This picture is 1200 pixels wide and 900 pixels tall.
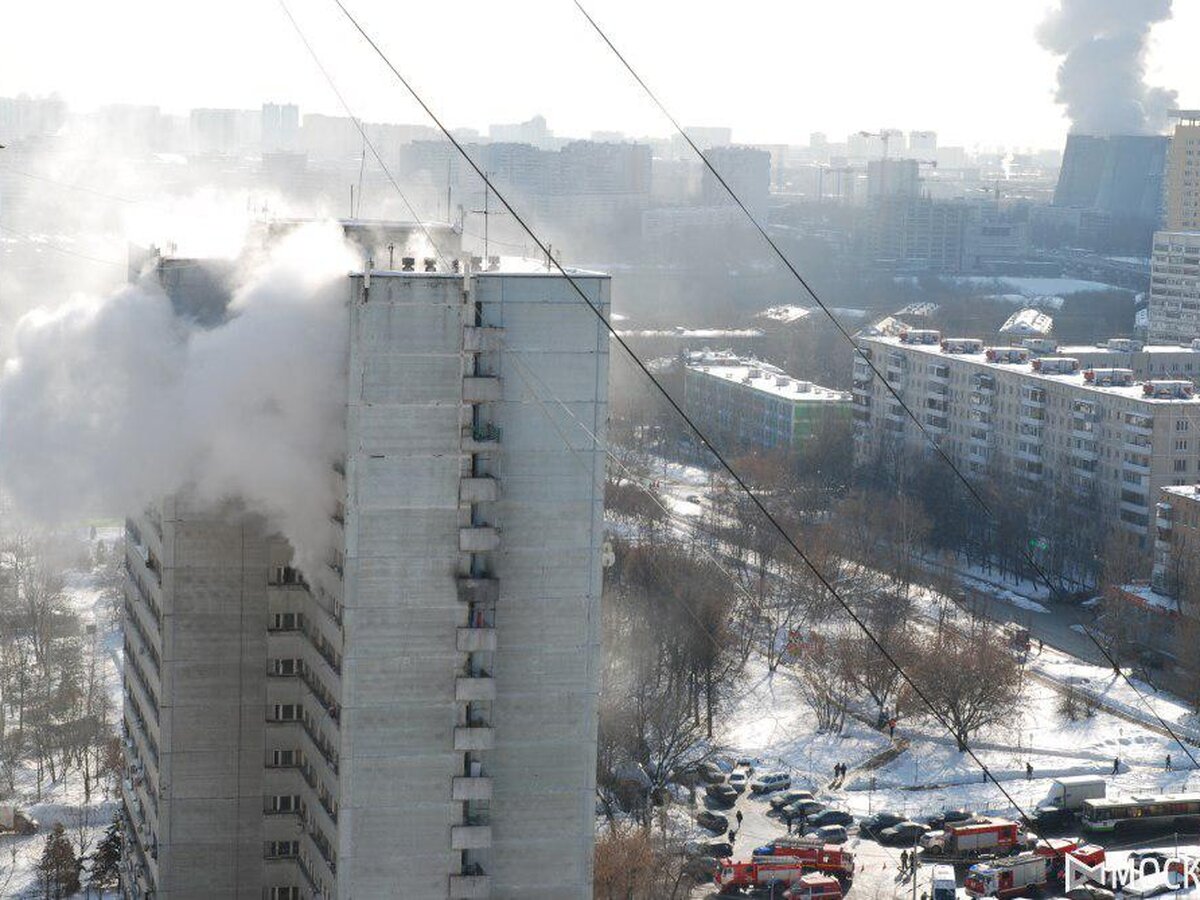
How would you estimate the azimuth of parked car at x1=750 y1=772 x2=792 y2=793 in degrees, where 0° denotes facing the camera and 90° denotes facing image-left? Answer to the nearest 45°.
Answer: approximately 45°

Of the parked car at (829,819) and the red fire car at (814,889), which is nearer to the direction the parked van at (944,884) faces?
the red fire car

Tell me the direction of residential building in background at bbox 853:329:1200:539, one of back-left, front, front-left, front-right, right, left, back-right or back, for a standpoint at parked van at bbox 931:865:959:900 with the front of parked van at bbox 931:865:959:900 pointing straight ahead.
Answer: back

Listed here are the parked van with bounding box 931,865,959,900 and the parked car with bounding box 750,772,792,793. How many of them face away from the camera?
0

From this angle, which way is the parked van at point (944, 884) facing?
toward the camera

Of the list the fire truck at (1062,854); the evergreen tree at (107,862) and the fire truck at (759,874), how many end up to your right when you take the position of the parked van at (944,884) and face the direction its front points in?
2

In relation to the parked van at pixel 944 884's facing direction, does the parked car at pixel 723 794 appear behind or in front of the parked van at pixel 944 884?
behind

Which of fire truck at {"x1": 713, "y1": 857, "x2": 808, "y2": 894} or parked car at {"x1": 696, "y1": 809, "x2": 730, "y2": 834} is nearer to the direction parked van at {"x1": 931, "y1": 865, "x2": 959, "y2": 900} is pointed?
the fire truck

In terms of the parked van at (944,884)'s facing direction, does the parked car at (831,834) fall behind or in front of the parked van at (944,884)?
behind

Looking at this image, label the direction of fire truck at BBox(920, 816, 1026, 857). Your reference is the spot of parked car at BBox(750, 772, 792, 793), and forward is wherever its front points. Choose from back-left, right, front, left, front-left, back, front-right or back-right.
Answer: left
